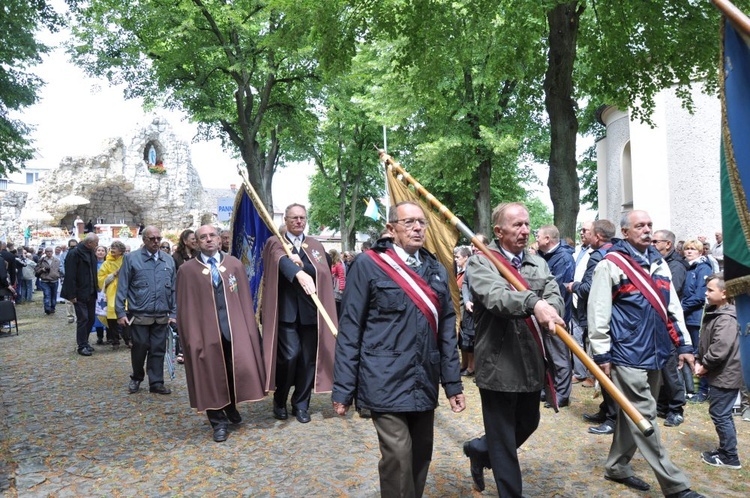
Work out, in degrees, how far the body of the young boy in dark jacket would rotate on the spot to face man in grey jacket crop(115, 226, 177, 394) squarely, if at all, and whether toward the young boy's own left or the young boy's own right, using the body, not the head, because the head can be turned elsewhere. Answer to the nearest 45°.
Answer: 0° — they already face them

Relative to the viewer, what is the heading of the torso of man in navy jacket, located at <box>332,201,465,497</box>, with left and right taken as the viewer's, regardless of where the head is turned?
facing the viewer and to the right of the viewer

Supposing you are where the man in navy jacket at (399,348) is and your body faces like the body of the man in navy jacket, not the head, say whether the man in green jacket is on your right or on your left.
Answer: on your left

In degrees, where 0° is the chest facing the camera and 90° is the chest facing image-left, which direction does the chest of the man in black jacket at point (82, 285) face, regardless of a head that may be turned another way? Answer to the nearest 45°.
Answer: approximately 315°

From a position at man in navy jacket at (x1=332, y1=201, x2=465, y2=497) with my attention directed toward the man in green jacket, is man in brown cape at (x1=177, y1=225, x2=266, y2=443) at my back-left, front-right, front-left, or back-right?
back-left

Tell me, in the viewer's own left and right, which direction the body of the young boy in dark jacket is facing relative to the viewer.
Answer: facing to the left of the viewer

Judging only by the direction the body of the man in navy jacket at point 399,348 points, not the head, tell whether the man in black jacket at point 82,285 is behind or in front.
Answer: behind

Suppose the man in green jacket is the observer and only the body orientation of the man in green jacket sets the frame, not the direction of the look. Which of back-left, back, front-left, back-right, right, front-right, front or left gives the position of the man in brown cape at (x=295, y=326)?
back
